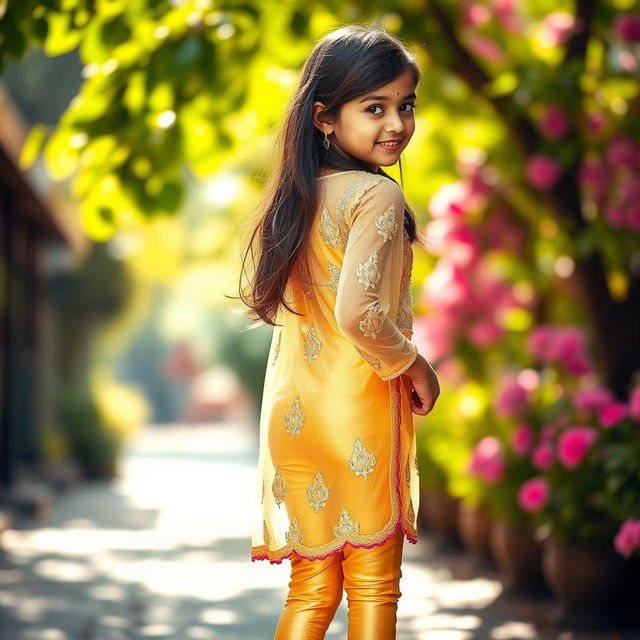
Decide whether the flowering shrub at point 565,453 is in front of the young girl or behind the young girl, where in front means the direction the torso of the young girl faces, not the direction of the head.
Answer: in front

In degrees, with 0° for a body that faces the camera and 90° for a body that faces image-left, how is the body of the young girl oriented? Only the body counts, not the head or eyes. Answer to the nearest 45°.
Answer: approximately 225°

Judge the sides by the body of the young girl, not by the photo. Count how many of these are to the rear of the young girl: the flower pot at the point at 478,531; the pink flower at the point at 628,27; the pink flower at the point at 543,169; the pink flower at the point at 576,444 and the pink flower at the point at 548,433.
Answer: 0

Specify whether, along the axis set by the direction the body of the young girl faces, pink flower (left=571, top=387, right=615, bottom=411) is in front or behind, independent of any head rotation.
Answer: in front

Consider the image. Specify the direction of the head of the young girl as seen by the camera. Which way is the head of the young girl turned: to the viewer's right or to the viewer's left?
to the viewer's right

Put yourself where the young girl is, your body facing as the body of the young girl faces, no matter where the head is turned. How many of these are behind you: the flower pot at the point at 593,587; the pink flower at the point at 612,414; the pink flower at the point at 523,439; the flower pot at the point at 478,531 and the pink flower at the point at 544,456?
0

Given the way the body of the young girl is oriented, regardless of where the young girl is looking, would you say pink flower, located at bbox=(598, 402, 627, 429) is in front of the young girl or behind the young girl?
in front
